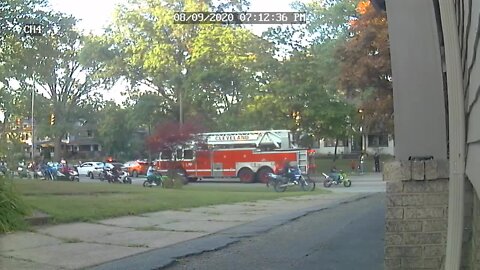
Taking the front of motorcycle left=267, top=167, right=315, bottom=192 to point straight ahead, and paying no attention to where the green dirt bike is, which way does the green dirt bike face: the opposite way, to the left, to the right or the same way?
the same way

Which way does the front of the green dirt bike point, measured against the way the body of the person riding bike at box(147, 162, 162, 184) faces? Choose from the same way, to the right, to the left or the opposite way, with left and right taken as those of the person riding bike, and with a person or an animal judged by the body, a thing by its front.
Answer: the same way

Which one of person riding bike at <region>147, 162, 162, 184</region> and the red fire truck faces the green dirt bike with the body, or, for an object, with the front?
the person riding bike

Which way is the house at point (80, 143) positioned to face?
toward the camera

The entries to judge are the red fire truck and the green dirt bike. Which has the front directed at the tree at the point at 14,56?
the red fire truck

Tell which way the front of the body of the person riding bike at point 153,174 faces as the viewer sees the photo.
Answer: to the viewer's right

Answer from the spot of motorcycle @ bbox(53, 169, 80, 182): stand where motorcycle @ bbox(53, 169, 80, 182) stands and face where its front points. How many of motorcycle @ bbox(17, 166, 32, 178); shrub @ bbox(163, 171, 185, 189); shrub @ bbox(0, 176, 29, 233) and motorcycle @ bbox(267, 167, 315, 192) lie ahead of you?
2
